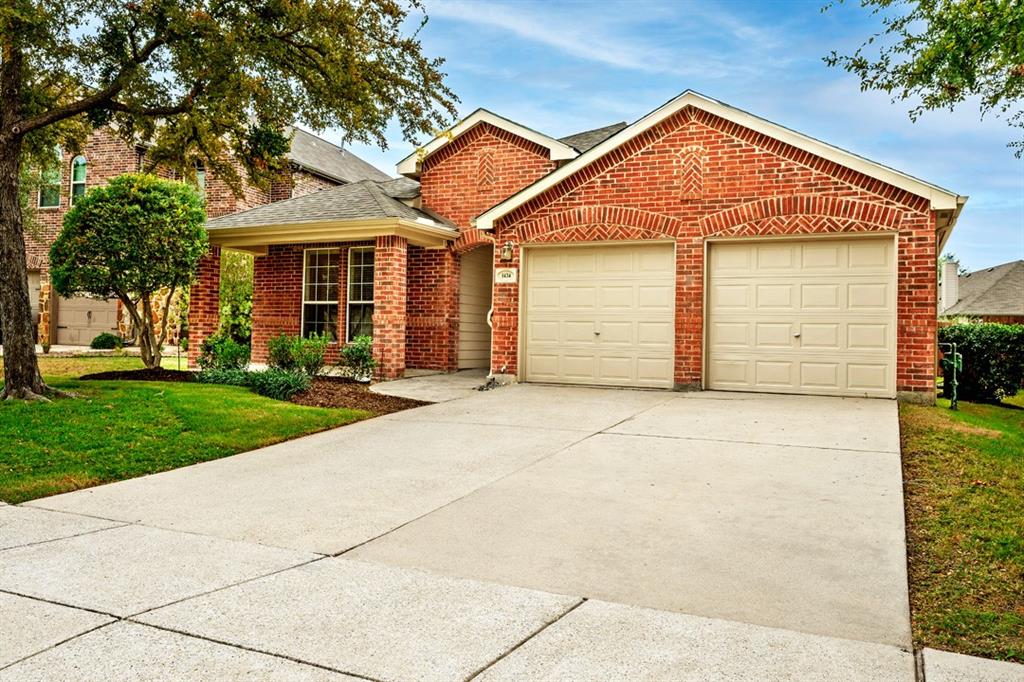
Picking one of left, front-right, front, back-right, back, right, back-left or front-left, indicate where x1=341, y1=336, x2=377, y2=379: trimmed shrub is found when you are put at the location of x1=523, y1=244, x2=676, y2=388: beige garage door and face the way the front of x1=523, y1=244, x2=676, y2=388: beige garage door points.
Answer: right

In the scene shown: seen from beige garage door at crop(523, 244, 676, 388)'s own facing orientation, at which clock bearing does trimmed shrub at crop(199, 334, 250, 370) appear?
The trimmed shrub is roughly at 3 o'clock from the beige garage door.

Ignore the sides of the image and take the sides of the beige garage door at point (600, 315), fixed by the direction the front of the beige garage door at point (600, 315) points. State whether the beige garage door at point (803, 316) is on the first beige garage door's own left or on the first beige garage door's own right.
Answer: on the first beige garage door's own left

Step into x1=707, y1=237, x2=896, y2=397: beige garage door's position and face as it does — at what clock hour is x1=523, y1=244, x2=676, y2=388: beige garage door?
x1=523, y1=244, x2=676, y2=388: beige garage door is roughly at 3 o'clock from x1=707, y1=237, x2=896, y2=397: beige garage door.

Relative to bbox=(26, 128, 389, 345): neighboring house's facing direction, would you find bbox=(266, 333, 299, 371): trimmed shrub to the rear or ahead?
ahead

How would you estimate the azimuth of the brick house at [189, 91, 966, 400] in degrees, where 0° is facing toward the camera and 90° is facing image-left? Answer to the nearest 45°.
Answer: approximately 0°

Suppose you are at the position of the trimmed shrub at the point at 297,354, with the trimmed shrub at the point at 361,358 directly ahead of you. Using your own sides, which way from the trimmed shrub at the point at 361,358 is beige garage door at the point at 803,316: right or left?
right

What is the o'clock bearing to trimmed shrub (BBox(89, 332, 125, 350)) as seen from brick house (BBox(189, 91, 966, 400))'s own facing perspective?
The trimmed shrub is roughly at 4 o'clock from the brick house.

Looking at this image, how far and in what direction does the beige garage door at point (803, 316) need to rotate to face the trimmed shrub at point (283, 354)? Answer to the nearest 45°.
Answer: approximately 90° to its right

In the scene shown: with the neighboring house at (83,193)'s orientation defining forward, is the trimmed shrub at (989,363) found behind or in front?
in front

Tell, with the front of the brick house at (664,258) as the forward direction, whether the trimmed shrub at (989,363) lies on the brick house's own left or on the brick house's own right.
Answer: on the brick house's own left

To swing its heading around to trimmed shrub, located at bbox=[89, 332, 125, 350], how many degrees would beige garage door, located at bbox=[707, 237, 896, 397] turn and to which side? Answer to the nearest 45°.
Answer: approximately 90° to its right

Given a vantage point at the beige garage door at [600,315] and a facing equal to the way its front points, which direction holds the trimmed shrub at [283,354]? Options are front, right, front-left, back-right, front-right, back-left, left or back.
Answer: right

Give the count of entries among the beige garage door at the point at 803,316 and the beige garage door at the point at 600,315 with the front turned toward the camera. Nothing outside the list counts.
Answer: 2

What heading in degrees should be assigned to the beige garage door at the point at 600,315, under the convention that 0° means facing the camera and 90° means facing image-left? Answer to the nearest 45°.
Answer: approximately 0°
